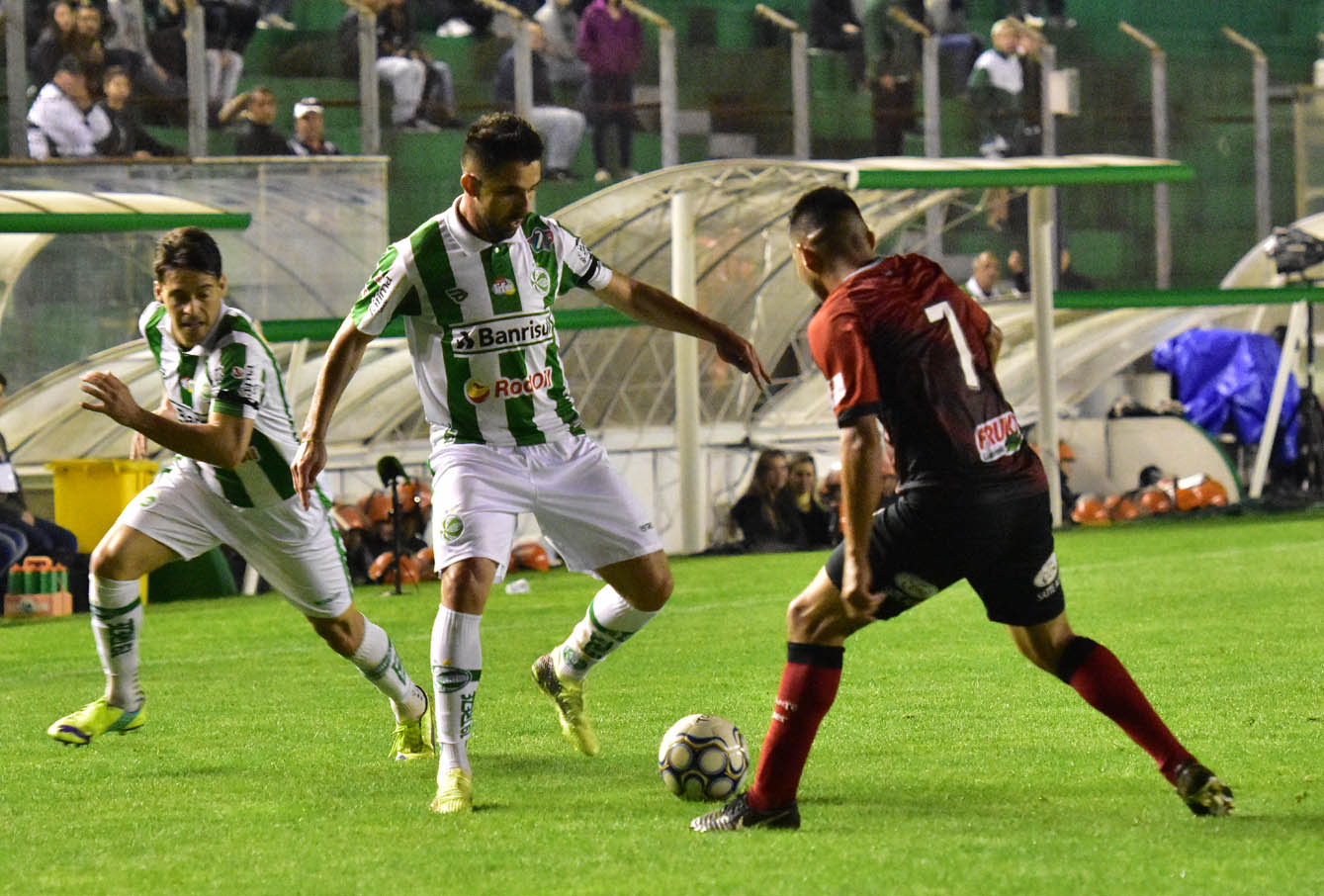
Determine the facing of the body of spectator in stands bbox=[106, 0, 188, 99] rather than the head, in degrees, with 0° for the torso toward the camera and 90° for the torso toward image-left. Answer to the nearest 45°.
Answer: approximately 315°

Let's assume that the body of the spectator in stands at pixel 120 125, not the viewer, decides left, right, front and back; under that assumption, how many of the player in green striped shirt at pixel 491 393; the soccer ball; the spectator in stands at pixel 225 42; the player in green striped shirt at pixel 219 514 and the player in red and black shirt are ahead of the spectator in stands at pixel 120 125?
4

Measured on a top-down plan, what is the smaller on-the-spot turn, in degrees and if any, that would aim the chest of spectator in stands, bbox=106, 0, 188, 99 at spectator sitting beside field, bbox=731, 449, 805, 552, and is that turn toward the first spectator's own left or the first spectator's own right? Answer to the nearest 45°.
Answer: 0° — they already face them

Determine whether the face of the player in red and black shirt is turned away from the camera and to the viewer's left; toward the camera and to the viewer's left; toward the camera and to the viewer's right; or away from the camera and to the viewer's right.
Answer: away from the camera and to the viewer's left

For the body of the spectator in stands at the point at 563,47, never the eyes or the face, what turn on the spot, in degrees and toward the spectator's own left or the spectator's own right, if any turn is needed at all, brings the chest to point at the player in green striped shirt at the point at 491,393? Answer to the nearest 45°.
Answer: approximately 45° to the spectator's own right
